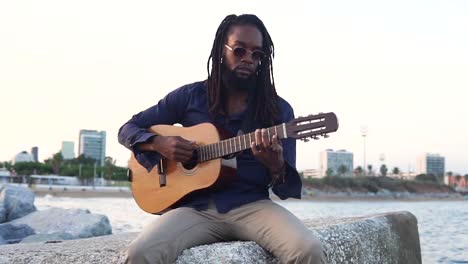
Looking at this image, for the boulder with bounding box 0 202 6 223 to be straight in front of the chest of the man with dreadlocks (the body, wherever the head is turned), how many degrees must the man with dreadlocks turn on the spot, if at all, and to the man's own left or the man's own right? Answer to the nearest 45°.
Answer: approximately 135° to the man's own right

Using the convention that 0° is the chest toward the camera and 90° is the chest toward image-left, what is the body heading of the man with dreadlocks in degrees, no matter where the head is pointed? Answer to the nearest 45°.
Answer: approximately 0°

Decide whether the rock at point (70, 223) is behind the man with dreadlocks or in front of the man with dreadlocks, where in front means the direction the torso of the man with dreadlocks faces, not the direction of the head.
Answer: behind
